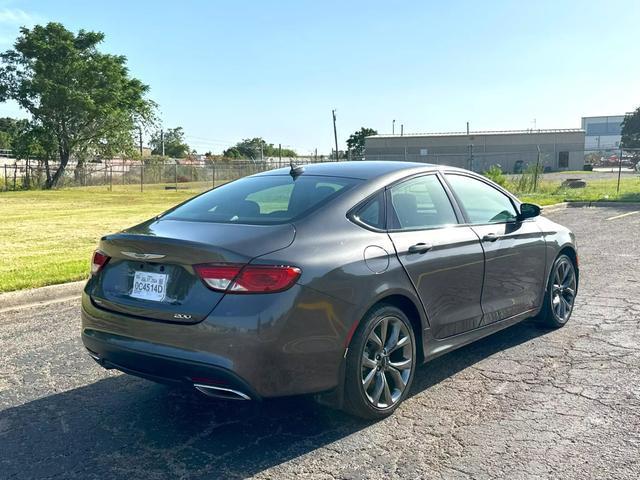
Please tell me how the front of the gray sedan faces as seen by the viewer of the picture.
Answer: facing away from the viewer and to the right of the viewer

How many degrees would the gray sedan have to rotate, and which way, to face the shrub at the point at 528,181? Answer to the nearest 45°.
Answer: approximately 45° to its left

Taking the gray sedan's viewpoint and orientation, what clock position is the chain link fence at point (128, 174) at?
The chain link fence is roughly at 10 o'clock from the gray sedan.

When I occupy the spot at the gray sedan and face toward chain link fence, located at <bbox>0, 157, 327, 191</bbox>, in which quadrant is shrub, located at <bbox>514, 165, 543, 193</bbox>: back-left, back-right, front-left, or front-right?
front-right

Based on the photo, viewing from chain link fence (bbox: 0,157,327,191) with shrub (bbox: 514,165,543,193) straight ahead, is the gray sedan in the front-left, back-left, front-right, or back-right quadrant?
front-right

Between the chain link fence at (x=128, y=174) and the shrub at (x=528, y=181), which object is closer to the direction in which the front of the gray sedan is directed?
the shrub

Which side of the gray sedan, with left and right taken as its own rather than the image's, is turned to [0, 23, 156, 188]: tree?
left
